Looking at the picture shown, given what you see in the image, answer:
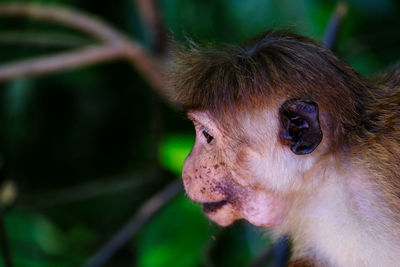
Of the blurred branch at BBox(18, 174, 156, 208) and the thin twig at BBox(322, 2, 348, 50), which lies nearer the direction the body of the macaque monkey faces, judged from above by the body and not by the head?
the blurred branch

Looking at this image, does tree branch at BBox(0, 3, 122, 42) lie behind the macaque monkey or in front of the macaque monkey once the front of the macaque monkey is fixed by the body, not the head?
in front

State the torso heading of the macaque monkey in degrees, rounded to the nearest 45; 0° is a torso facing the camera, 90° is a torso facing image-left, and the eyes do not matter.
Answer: approximately 90°

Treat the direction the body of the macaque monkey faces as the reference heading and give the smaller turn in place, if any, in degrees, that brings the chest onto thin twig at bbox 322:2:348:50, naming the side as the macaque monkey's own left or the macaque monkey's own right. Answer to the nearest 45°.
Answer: approximately 90° to the macaque monkey's own right

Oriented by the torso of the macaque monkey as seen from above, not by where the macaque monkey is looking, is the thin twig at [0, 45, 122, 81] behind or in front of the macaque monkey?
in front
